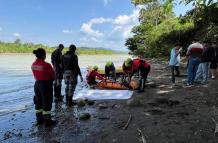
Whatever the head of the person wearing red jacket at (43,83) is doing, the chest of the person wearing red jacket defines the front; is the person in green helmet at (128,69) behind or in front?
in front

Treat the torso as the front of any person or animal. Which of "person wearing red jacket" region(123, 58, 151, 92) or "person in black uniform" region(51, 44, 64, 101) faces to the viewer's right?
the person in black uniform

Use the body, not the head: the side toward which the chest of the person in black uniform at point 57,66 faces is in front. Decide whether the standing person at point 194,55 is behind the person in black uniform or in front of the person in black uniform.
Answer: in front

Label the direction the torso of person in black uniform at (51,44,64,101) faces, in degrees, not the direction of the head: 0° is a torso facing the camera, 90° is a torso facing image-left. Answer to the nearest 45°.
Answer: approximately 270°

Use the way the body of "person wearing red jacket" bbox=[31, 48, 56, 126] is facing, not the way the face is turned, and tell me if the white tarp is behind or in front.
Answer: in front

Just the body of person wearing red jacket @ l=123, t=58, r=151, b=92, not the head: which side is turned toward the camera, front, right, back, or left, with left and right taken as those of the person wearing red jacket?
left

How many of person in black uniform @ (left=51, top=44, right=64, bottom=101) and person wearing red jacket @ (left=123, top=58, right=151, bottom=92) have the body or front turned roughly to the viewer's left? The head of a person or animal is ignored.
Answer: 1

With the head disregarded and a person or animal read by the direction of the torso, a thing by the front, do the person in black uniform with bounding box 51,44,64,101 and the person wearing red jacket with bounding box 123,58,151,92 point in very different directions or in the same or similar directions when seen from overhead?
very different directions
